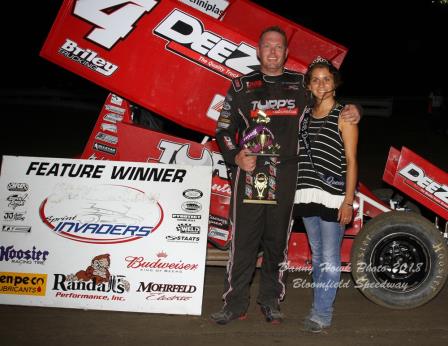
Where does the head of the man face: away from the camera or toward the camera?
toward the camera

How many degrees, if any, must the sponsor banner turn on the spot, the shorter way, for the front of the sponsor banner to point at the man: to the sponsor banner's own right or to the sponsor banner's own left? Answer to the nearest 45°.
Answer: approximately 45° to the sponsor banner's own left

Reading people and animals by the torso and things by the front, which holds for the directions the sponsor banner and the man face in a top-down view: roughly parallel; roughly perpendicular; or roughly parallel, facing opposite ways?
roughly parallel

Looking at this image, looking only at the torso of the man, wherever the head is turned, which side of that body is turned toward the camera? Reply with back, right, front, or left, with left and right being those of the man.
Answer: front

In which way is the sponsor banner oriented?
toward the camera

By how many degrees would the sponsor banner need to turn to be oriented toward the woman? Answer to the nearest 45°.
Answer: approximately 45° to its left

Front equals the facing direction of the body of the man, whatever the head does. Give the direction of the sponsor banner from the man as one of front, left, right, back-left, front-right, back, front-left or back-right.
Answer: right

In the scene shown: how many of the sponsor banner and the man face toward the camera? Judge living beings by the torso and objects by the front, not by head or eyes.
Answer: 2

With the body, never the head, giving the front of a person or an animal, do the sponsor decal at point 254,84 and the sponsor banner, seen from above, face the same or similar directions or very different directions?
same or similar directions

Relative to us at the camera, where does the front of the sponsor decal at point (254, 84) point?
facing the viewer
